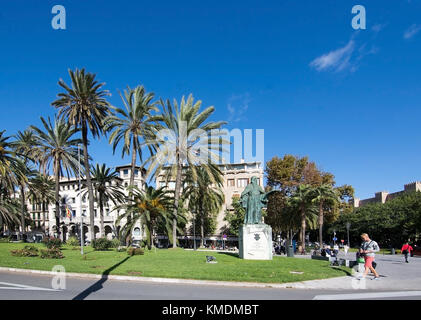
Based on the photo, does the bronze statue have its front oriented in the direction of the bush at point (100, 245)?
no

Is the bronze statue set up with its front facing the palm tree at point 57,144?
no

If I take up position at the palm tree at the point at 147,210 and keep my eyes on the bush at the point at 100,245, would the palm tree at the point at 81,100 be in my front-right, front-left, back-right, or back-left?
front-right

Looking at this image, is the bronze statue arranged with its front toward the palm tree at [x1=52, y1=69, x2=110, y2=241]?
no

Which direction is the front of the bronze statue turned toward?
toward the camera
